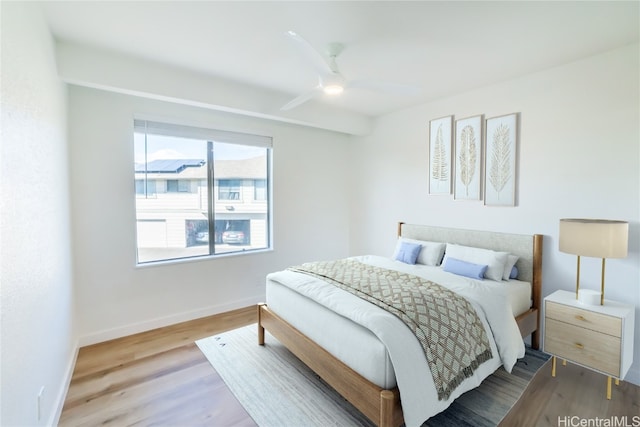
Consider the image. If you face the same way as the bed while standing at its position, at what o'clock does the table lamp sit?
The table lamp is roughly at 7 o'clock from the bed.

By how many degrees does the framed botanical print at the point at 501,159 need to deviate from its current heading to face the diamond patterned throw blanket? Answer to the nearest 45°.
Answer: approximately 45° to its left

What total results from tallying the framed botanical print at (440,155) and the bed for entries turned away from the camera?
0

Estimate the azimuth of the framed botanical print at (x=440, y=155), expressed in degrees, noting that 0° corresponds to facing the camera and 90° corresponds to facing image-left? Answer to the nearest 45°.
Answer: approximately 45°

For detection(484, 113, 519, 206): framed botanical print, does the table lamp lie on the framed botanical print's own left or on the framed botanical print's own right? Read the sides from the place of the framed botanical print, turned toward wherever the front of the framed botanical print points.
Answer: on the framed botanical print's own left
